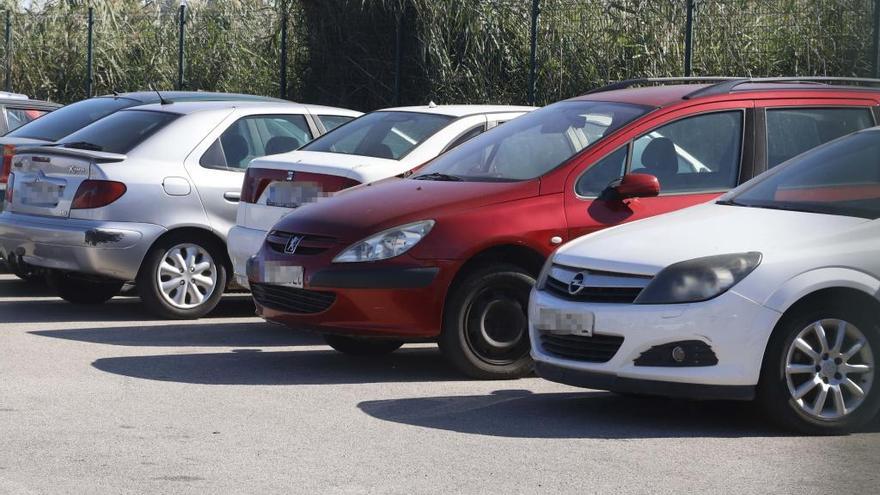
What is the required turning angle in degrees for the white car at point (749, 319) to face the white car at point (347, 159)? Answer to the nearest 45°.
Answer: approximately 90° to its right

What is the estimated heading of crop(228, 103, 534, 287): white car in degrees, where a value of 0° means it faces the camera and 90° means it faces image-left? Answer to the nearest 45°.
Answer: approximately 225°

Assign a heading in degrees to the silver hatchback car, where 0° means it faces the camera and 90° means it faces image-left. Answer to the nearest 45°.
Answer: approximately 225°

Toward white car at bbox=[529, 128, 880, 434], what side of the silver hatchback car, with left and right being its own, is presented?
right

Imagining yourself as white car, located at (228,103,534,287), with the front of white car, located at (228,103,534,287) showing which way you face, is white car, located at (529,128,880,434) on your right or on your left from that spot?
on your right

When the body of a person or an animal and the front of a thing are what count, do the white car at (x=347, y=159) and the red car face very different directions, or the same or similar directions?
very different directions

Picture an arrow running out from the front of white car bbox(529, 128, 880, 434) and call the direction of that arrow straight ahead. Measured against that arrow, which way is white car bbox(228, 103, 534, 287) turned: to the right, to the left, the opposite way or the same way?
the opposite way

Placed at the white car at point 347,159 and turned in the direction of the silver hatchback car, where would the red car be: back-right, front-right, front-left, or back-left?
back-left

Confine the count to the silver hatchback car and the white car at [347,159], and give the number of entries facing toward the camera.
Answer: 0

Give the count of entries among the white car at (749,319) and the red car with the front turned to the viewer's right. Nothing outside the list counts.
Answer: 0

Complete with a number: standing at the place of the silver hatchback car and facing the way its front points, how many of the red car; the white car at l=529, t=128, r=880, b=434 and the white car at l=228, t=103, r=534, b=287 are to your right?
3

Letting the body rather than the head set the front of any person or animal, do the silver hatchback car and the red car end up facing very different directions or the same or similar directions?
very different directions

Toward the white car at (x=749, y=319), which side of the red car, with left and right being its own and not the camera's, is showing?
left

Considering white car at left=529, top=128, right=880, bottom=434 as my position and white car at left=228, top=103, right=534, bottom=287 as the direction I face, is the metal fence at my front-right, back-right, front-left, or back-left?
front-right

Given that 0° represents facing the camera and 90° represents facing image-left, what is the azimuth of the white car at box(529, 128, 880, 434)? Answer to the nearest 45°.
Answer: approximately 45°

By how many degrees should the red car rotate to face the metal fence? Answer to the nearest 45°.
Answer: approximately 135° to its right
